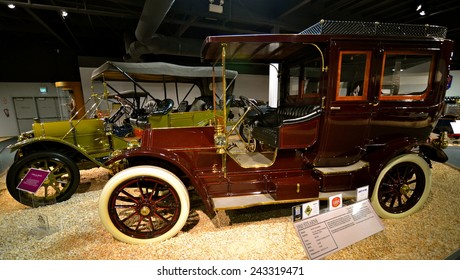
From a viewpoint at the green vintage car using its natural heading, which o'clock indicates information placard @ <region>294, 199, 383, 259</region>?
The information placard is roughly at 8 o'clock from the green vintage car.

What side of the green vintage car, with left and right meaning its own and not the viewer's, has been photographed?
left

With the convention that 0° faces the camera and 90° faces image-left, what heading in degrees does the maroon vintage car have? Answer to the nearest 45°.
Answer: approximately 90°

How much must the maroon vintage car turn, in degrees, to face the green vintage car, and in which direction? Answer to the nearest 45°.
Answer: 0° — it already faces it

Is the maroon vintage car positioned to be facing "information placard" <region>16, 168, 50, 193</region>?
yes

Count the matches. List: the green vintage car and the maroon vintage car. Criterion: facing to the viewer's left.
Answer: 2

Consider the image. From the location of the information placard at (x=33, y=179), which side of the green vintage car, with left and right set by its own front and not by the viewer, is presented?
left
